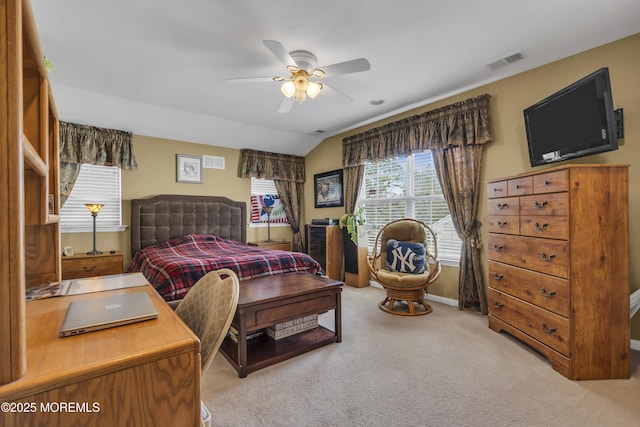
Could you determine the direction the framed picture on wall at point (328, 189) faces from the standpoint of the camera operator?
facing the viewer and to the left of the viewer

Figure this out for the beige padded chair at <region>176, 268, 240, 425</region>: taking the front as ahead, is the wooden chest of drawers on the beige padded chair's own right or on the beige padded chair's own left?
on the beige padded chair's own left

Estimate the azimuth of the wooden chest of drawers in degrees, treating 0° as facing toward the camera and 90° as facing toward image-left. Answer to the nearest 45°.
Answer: approximately 45°

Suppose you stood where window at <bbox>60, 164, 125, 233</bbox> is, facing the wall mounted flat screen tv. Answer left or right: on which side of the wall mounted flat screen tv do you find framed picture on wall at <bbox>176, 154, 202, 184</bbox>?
left

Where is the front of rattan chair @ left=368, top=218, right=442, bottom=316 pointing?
toward the camera

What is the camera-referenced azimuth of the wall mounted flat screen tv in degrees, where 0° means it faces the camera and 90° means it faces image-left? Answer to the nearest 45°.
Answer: approximately 45°

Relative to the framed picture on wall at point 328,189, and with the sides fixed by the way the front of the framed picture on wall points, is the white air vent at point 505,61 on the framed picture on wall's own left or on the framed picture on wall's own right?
on the framed picture on wall's own left

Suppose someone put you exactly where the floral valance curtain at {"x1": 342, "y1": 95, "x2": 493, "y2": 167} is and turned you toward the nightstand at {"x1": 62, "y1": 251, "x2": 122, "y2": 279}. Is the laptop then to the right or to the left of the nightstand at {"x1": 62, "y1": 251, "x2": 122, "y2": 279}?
left

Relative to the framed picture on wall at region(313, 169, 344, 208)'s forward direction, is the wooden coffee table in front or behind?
in front

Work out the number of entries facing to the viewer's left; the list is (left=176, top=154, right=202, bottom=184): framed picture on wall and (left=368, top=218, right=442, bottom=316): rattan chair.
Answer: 0

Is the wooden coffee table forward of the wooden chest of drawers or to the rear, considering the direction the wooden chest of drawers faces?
forward

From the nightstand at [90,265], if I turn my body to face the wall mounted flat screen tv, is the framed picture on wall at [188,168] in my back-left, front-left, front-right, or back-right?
front-left

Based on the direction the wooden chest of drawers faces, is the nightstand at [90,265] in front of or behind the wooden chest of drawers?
in front
